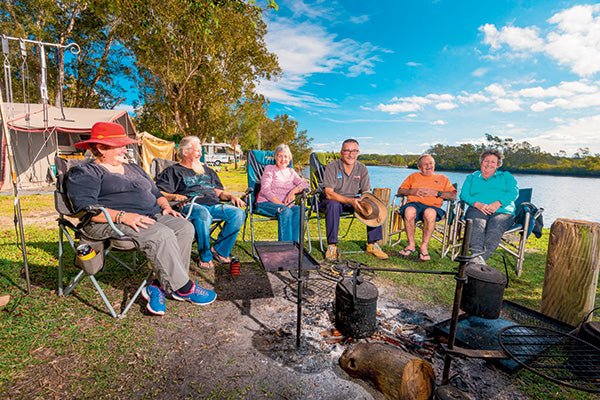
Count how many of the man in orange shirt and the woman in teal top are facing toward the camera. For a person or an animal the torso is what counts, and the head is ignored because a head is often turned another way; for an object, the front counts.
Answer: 2

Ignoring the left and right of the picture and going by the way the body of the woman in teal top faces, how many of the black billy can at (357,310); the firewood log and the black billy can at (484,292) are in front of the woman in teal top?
3

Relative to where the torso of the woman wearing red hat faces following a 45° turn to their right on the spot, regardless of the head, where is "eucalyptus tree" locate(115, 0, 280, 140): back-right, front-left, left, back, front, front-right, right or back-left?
back

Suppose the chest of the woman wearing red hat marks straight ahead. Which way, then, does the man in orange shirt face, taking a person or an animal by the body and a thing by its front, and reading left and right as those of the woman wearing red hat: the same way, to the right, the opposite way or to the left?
to the right

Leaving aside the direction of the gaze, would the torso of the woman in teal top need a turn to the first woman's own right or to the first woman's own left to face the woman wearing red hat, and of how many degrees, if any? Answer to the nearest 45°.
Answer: approximately 45° to the first woman's own right

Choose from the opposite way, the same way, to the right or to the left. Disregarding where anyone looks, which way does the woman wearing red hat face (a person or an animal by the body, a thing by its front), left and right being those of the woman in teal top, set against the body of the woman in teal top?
to the left

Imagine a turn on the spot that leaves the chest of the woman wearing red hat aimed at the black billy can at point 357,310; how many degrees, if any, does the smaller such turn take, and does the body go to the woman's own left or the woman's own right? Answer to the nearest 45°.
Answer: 0° — they already face it

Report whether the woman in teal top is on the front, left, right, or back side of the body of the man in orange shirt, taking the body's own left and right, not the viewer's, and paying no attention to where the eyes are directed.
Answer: left
